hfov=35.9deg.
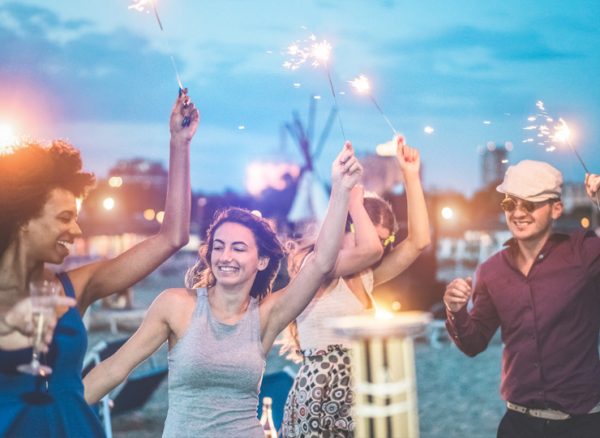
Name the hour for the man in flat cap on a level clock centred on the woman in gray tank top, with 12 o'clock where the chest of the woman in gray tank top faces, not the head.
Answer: The man in flat cap is roughly at 8 o'clock from the woman in gray tank top.

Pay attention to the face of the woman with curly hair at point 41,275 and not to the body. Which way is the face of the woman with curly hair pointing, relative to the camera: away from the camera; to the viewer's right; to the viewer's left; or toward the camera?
to the viewer's right

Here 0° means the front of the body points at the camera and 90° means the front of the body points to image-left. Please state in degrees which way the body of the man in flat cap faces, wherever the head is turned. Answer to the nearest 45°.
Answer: approximately 45°

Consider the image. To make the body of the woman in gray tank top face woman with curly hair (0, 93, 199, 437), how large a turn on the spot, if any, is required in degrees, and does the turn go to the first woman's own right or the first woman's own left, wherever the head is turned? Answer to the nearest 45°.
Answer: approximately 45° to the first woman's own right

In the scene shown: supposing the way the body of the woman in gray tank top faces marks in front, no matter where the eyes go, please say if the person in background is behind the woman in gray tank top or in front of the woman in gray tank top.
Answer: behind

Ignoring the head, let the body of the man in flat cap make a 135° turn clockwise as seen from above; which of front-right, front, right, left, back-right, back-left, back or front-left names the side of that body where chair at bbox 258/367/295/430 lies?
front-left

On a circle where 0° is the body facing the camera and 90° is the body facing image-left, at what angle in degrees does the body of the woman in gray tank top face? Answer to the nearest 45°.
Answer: approximately 0°
